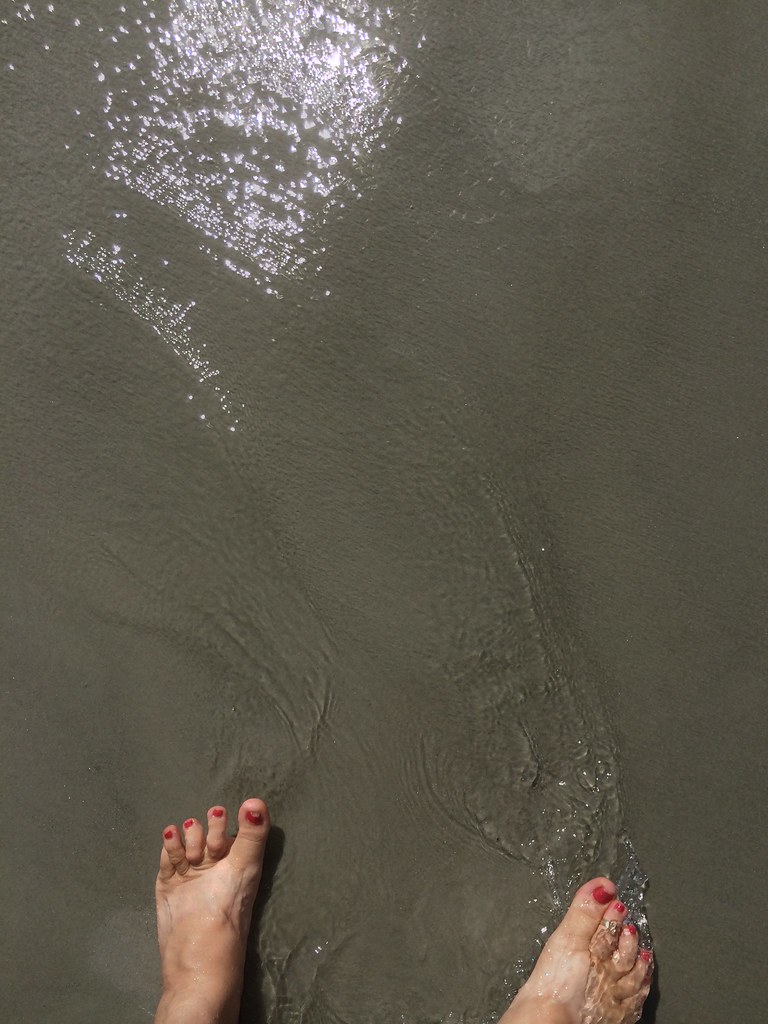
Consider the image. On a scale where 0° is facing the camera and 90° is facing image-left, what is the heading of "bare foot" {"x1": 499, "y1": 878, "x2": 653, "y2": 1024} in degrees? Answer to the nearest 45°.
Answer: approximately 225°

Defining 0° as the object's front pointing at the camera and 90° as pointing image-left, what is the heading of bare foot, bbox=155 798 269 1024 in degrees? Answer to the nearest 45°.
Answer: approximately 180°
